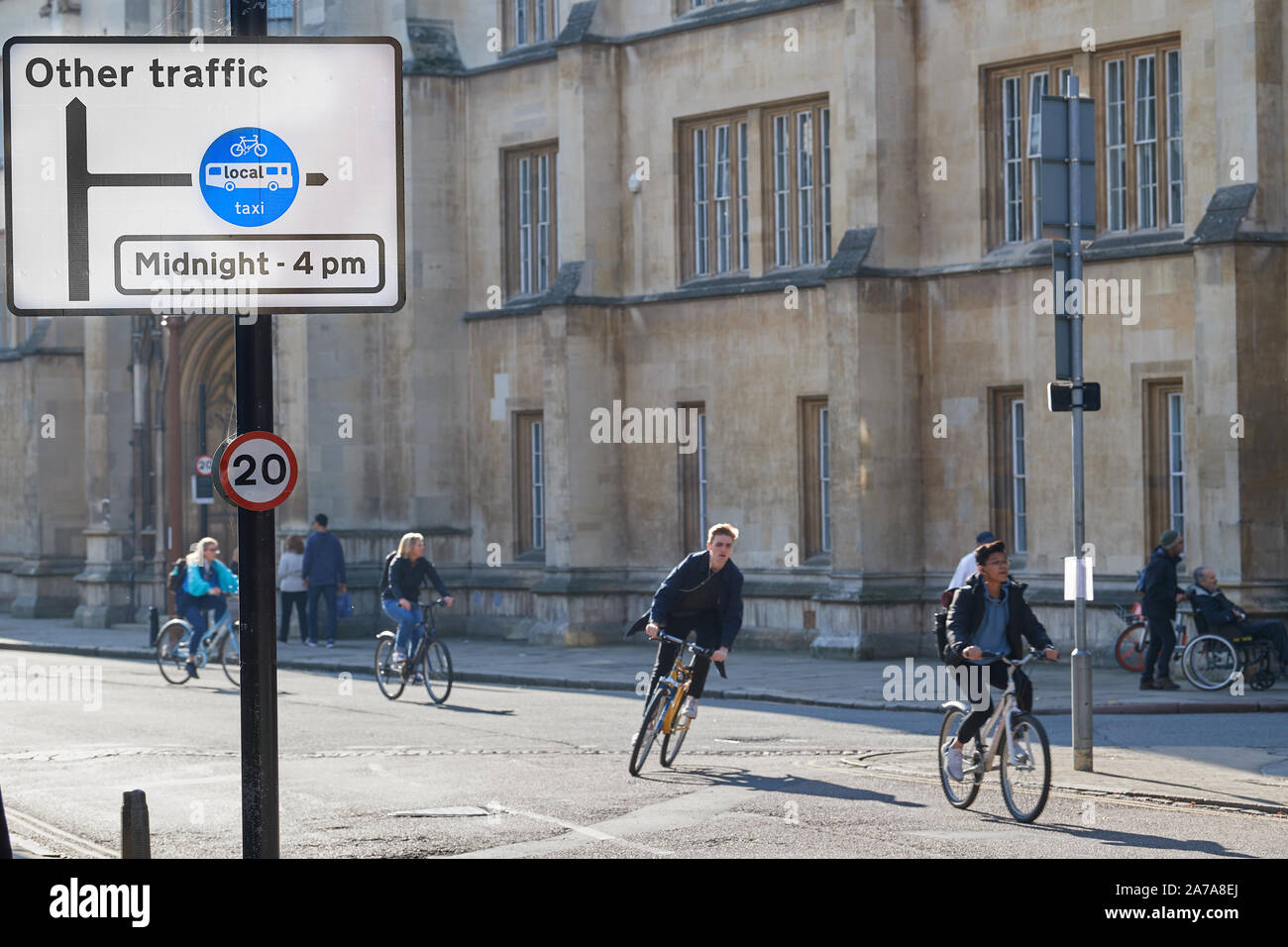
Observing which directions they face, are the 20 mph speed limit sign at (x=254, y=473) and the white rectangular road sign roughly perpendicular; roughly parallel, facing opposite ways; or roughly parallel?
roughly parallel

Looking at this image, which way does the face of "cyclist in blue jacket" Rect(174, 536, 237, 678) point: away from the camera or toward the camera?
toward the camera

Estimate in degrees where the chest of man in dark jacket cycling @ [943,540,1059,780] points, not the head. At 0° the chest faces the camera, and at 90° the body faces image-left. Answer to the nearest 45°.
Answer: approximately 315°

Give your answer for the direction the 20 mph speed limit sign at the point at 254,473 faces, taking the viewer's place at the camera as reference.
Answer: facing the viewer
